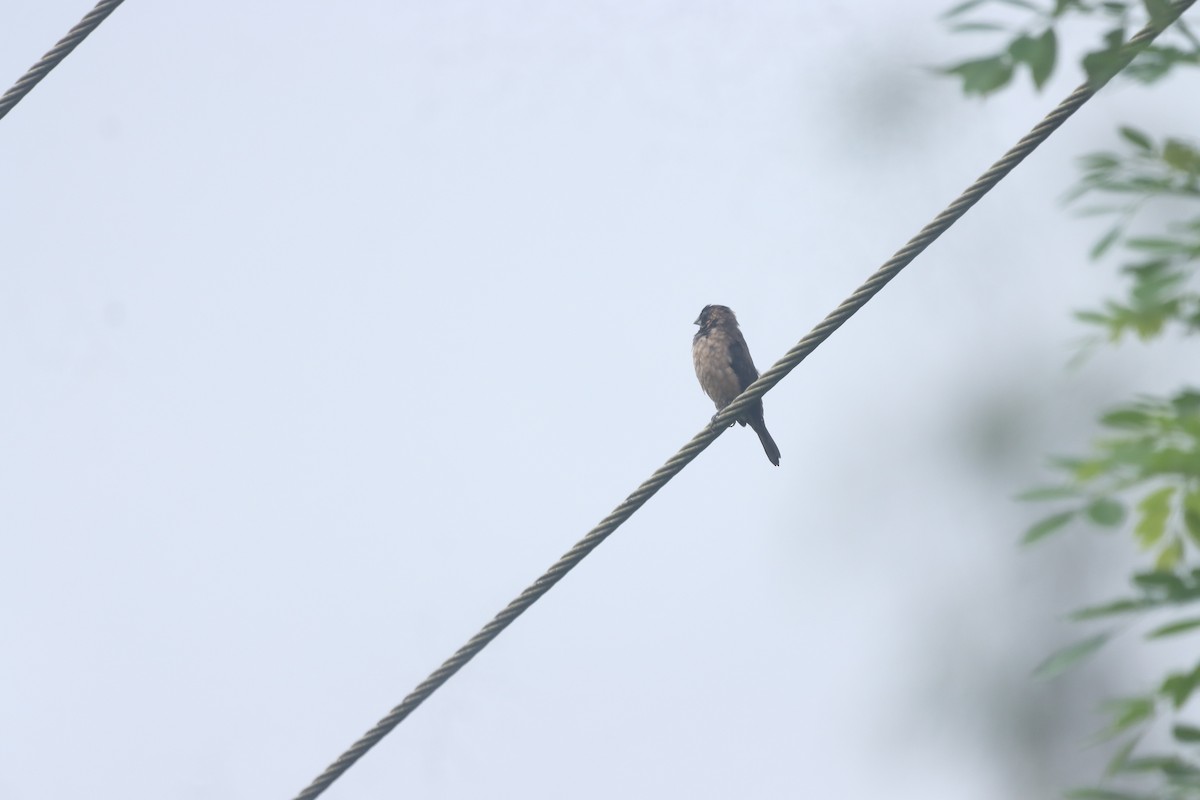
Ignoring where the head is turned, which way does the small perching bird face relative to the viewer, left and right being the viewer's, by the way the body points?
facing the viewer and to the left of the viewer

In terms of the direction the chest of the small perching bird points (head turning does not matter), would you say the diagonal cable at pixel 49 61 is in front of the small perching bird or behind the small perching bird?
in front
